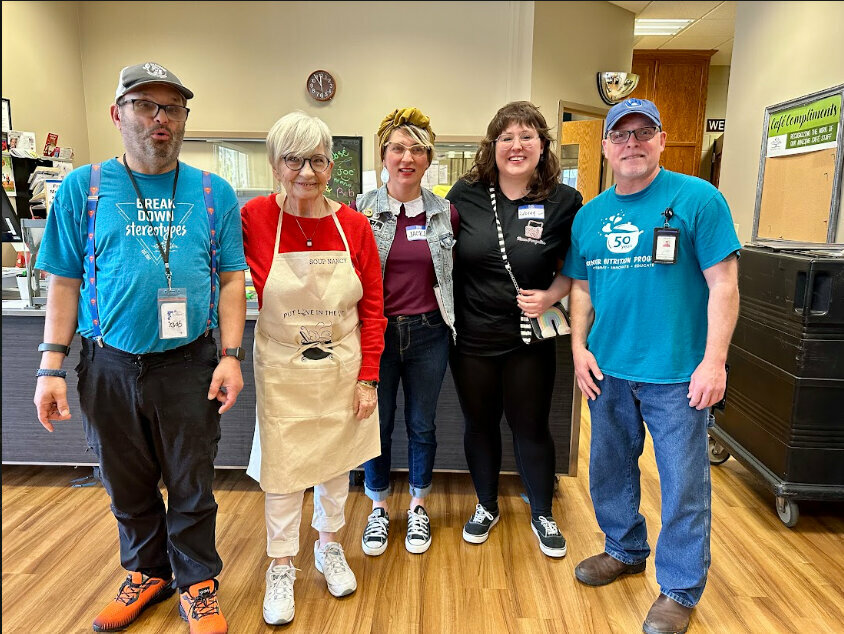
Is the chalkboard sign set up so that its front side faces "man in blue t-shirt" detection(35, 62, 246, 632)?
yes

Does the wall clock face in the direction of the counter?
yes

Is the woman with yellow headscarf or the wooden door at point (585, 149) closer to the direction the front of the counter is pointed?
the woman with yellow headscarf

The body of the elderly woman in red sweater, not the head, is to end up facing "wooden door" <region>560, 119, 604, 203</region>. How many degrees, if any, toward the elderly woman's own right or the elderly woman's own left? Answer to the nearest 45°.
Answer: approximately 135° to the elderly woman's own left
